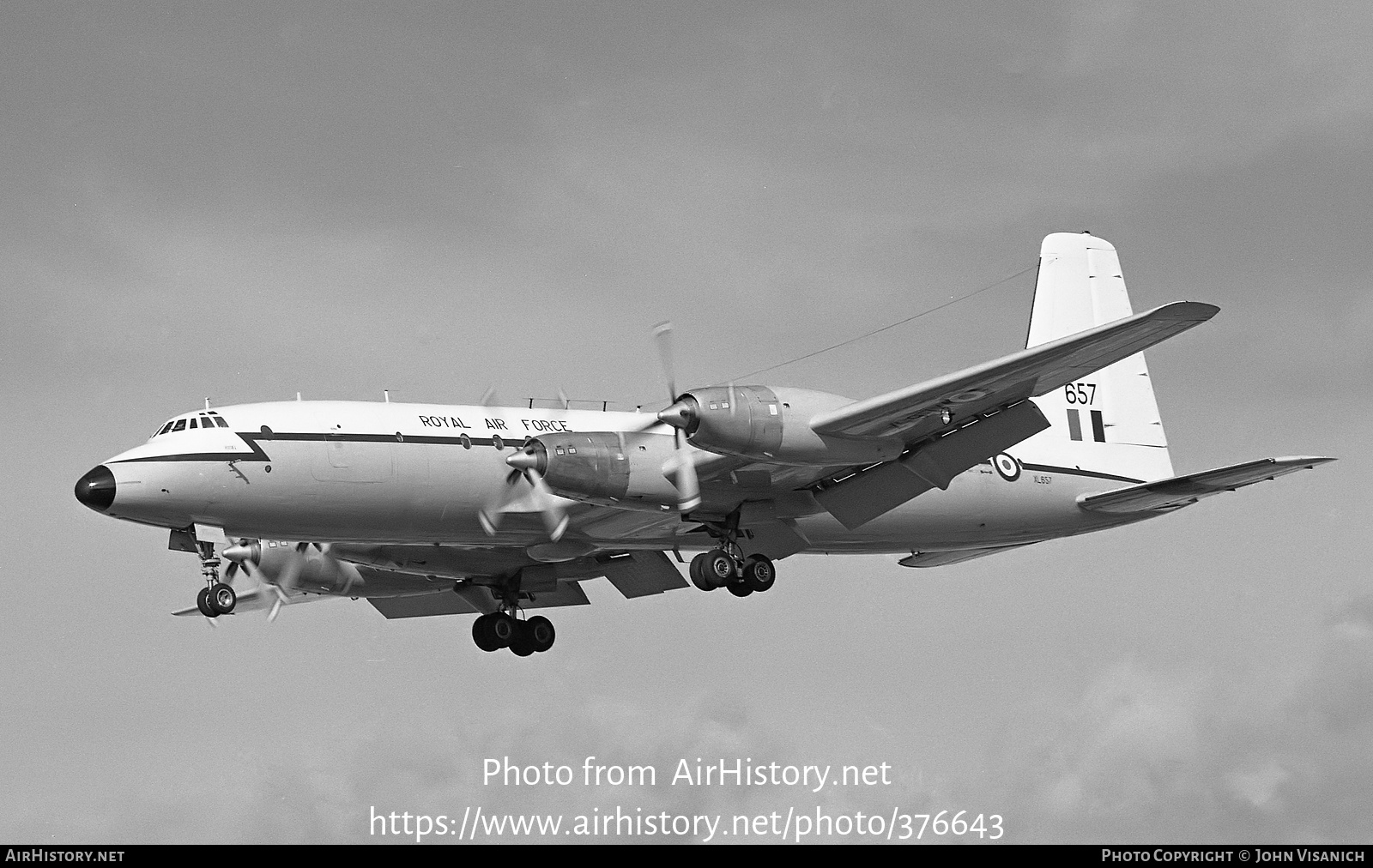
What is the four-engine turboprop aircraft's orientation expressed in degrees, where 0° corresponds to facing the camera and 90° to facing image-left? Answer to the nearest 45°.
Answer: approximately 45°
